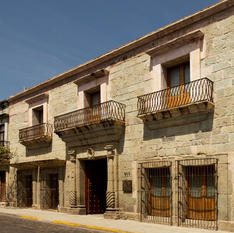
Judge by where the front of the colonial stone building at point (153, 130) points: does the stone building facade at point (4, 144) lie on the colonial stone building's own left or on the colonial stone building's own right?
on the colonial stone building's own right

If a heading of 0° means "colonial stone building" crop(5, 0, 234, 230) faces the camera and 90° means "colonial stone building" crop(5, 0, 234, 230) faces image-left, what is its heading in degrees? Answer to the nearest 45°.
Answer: approximately 45°
